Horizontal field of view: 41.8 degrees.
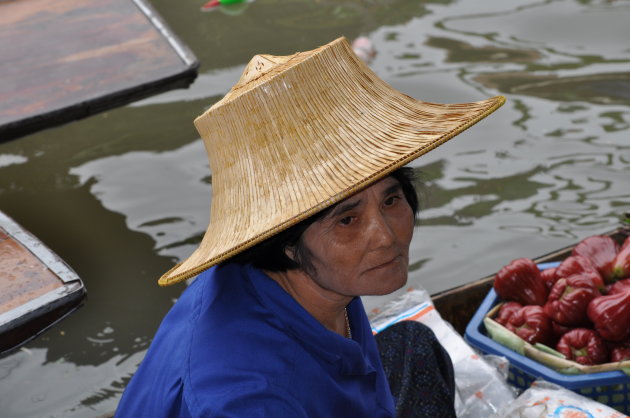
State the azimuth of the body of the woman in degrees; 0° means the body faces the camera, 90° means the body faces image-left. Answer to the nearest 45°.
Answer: approximately 315°

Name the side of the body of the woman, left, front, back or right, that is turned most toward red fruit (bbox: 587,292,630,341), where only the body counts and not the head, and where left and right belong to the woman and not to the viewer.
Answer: left

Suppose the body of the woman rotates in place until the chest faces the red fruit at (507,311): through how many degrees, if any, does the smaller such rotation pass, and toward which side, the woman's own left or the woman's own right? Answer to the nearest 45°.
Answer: approximately 90° to the woman's own left

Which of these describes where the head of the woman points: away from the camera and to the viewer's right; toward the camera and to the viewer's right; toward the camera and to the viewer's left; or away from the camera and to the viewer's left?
toward the camera and to the viewer's right

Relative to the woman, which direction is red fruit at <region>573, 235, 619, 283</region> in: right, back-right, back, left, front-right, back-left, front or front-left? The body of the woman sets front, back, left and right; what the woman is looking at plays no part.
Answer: left
